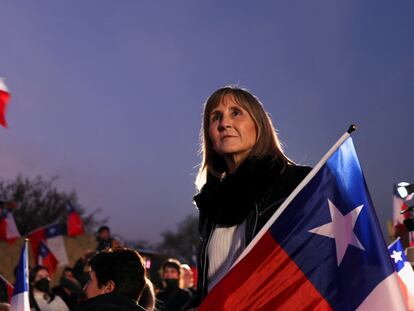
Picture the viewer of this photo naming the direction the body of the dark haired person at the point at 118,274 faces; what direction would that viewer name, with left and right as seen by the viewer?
facing away from the viewer and to the left of the viewer

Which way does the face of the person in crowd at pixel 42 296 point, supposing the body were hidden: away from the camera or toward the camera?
toward the camera

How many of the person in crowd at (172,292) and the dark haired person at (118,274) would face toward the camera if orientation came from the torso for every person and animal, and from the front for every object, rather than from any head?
1

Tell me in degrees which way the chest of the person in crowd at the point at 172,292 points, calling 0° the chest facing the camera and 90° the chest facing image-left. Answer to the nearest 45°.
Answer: approximately 0°

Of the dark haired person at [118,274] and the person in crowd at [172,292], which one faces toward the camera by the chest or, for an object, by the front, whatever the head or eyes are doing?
the person in crowd

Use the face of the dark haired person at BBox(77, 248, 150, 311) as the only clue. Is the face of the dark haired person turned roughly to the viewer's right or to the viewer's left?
to the viewer's left

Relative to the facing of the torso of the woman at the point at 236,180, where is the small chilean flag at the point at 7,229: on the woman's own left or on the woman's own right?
on the woman's own right

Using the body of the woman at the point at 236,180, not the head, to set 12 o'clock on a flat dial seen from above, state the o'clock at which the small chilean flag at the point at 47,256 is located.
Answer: The small chilean flag is roughly at 4 o'clock from the woman.

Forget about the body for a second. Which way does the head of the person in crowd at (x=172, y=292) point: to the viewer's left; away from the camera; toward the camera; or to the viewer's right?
toward the camera
